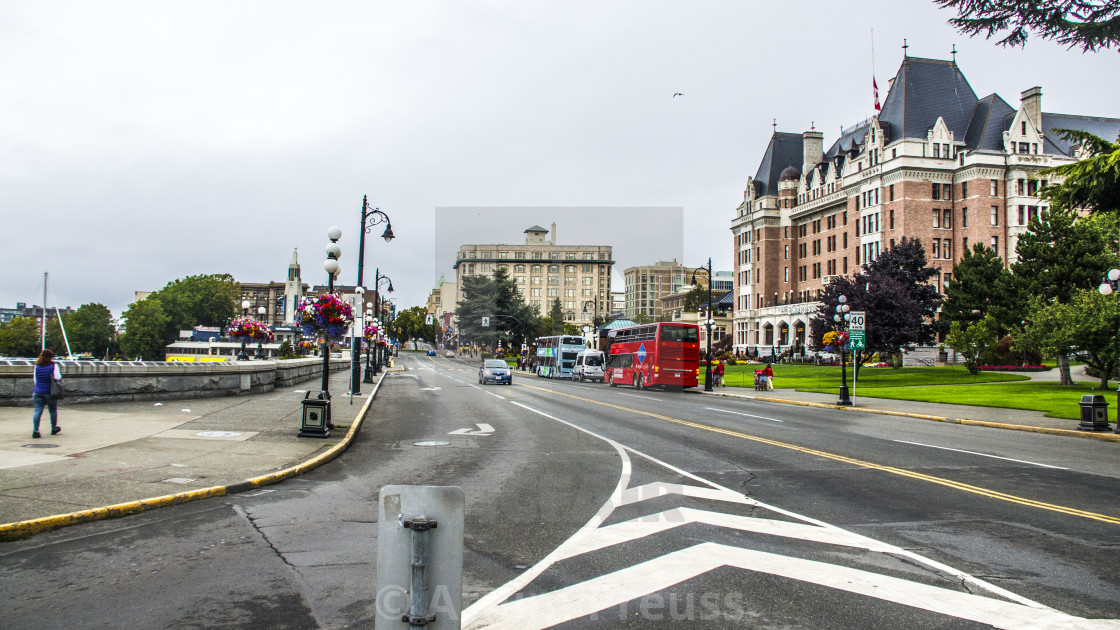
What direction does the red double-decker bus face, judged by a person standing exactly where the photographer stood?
facing away from the viewer and to the left of the viewer

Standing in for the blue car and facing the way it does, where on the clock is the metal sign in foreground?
The metal sign in foreground is roughly at 12 o'clock from the blue car.

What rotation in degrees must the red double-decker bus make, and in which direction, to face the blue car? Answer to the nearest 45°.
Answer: approximately 45° to its left

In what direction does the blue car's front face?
toward the camera

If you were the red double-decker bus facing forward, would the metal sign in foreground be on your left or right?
on your left

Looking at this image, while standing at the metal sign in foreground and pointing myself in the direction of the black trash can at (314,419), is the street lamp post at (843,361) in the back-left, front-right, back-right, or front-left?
front-right

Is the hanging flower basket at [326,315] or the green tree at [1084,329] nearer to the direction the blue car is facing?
the hanging flower basket

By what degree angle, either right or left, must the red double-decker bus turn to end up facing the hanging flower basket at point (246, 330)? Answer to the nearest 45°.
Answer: approximately 90° to its left

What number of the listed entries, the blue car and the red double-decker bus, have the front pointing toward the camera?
1

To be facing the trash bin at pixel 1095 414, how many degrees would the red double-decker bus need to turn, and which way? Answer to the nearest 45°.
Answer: approximately 180°

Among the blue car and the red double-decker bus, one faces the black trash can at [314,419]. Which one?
the blue car

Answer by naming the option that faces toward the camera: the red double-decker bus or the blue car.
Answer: the blue car

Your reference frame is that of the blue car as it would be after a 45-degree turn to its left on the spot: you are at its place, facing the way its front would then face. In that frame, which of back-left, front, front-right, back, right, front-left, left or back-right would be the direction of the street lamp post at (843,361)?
front

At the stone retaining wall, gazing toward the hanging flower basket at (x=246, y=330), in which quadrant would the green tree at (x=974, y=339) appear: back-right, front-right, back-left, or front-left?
front-right

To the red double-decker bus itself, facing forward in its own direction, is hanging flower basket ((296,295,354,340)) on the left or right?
on its left

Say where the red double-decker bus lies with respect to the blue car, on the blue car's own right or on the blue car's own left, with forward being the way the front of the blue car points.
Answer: on the blue car's own left

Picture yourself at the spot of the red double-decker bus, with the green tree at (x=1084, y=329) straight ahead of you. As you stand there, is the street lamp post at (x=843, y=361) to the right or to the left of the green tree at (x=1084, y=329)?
right
